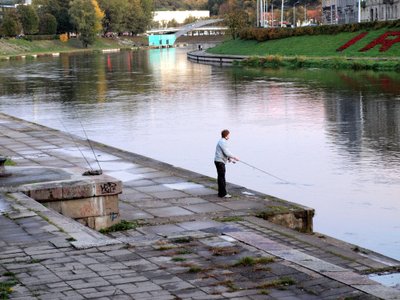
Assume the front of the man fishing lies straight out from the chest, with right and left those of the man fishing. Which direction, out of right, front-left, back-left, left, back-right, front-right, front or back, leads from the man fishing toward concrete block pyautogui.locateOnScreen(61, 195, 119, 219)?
back-right

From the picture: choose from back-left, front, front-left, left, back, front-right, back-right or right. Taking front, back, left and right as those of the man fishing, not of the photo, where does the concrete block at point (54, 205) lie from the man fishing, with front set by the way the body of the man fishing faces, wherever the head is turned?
back-right

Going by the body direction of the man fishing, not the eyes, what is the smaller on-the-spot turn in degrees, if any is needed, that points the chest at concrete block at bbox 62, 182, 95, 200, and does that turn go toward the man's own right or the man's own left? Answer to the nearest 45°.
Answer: approximately 135° to the man's own right

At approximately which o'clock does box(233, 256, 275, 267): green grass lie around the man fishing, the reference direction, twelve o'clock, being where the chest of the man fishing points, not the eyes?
The green grass is roughly at 3 o'clock from the man fishing.

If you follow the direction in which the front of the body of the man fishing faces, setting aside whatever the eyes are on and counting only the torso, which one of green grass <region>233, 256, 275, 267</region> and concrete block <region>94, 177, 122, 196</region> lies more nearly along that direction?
the green grass

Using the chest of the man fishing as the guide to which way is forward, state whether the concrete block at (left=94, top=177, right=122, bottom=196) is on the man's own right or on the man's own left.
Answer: on the man's own right

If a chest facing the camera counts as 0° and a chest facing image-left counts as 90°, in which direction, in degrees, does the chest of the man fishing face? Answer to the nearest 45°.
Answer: approximately 270°

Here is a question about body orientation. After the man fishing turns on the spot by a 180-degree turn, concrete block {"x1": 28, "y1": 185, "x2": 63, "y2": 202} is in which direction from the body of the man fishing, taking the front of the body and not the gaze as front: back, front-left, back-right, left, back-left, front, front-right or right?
front-left
